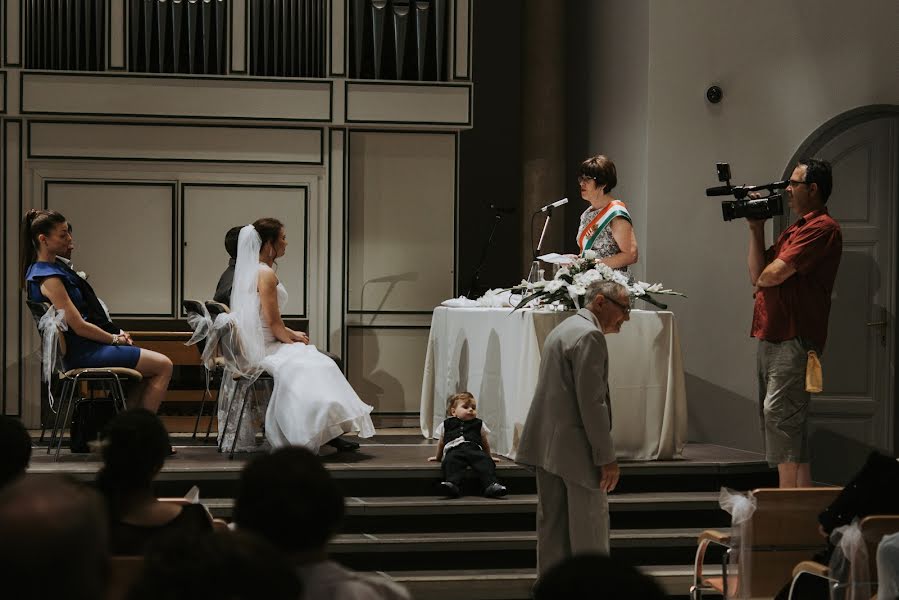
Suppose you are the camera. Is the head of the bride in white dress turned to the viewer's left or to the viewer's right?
to the viewer's right

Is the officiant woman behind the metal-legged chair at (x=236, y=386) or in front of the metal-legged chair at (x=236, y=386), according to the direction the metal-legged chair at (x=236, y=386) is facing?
in front

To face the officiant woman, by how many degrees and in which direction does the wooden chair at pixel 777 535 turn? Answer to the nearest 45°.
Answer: approximately 45° to its right

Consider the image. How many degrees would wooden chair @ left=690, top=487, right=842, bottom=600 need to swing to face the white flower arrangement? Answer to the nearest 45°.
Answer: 0° — it already faces it

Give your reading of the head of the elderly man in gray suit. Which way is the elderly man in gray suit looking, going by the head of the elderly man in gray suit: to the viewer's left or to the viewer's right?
to the viewer's right

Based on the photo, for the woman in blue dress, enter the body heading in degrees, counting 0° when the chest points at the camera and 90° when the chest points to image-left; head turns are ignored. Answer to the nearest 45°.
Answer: approximately 270°

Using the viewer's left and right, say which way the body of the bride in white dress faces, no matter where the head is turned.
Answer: facing to the right of the viewer

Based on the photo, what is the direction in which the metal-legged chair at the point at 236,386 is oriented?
to the viewer's right

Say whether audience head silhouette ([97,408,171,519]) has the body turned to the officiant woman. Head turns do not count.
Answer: yes

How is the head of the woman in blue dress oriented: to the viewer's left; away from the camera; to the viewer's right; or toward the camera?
to the viewer's right
